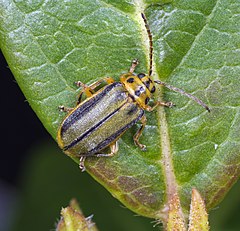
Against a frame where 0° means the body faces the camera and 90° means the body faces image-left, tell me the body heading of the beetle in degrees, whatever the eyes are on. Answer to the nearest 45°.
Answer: approximately 225°
